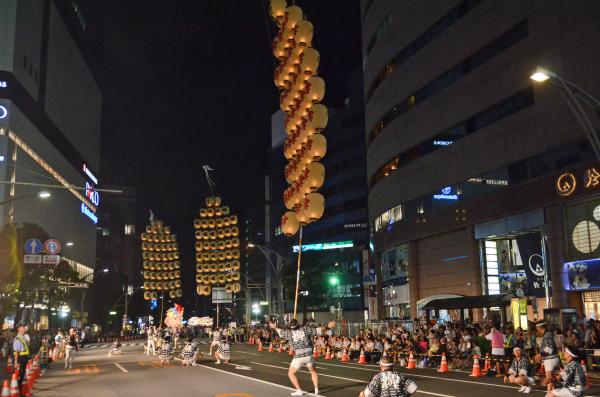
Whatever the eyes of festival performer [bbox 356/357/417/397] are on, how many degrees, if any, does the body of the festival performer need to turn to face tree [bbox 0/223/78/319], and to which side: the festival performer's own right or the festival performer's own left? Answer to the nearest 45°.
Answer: approximately 45° to the festival performer's own left

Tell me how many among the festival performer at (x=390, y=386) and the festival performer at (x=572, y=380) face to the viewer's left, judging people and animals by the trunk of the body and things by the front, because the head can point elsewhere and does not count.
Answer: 1

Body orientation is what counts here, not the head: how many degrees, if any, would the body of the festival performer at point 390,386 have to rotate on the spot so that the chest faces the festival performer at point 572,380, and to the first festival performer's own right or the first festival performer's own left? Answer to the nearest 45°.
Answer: approximately 45° to the first festival performer's own right

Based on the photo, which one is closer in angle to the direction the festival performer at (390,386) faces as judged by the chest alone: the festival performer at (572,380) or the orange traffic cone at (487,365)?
the orange traffic cone

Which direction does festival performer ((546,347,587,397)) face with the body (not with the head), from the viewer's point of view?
to the viewer's left

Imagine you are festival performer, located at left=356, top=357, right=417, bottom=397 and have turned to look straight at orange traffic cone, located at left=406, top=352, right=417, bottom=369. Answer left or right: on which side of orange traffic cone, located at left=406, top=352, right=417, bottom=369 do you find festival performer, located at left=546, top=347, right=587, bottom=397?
right

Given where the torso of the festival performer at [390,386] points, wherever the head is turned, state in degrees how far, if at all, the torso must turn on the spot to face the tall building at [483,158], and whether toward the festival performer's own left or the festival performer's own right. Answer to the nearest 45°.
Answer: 0° — they already face it

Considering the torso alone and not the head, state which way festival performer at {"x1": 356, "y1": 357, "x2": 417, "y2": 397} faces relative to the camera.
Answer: away from the camera
